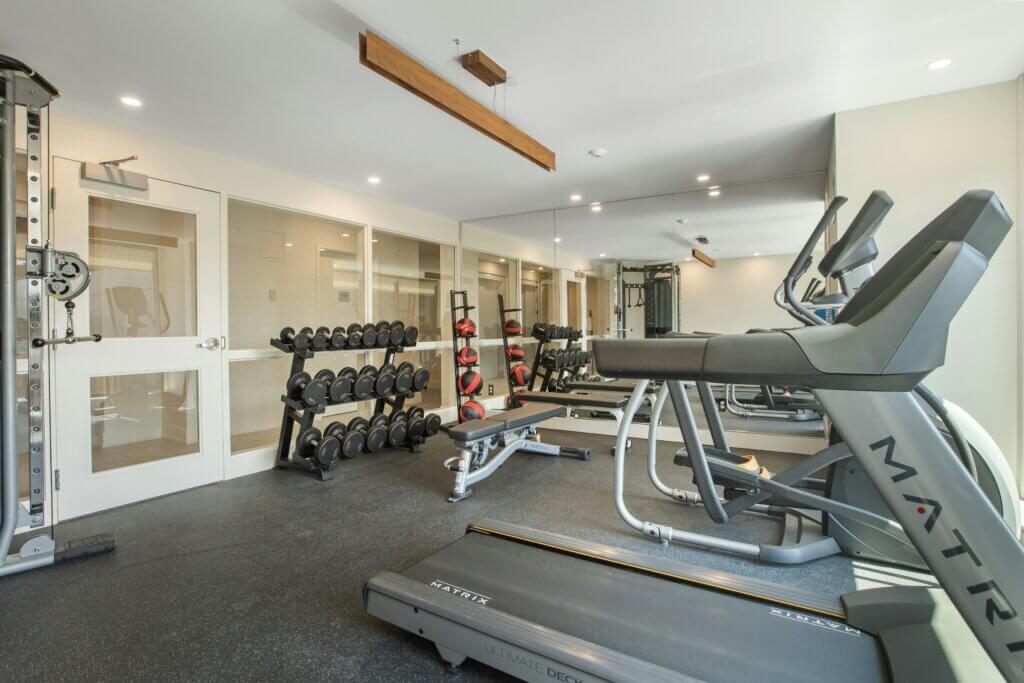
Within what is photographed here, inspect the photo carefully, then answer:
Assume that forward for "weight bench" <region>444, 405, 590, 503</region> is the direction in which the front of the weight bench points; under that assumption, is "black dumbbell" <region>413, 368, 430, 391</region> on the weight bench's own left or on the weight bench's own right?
on the weight bench's own right

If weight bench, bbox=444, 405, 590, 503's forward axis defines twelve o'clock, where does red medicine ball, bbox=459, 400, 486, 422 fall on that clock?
The red medicine ball is roughly at 4 o'clock from the weight bench.

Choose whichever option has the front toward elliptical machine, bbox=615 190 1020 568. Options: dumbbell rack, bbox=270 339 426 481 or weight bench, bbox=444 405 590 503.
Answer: the dumbbell rack

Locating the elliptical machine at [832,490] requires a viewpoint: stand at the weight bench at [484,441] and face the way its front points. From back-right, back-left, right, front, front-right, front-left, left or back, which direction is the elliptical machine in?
left

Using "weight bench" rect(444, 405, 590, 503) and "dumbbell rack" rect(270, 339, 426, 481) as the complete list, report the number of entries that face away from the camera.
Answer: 0

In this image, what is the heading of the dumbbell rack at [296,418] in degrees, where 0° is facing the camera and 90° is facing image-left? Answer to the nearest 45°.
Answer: approximately 315°

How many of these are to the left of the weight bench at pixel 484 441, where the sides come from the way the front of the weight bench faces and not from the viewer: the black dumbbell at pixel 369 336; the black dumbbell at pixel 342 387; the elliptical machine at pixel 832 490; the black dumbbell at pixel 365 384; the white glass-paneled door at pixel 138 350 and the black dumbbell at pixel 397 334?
1

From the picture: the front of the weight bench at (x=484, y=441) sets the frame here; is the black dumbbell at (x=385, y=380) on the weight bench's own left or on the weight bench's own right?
on the weight bench's own right

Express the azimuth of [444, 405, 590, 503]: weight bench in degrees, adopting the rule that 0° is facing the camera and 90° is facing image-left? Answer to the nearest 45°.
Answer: approximately 45°

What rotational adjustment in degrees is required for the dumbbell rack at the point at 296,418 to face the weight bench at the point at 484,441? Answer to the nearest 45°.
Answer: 0° — it already faces it

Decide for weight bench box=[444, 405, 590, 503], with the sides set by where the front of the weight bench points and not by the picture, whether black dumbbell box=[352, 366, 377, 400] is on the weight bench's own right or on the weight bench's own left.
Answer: on the weight bench's own right

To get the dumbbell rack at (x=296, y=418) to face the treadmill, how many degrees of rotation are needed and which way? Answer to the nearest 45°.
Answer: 0° — it already faces it

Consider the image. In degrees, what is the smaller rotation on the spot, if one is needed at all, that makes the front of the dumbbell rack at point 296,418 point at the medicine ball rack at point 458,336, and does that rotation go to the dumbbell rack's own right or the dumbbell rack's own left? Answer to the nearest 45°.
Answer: approximately 90° to the dumbbell rack's own left

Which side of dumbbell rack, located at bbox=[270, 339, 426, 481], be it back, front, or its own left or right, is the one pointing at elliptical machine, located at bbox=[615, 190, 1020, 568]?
front

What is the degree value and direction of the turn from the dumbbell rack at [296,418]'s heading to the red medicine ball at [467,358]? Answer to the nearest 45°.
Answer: approximately 90° to its left

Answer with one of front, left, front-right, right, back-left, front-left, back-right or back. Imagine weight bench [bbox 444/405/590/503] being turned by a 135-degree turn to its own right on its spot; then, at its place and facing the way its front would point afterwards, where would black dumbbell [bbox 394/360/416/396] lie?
front-left
